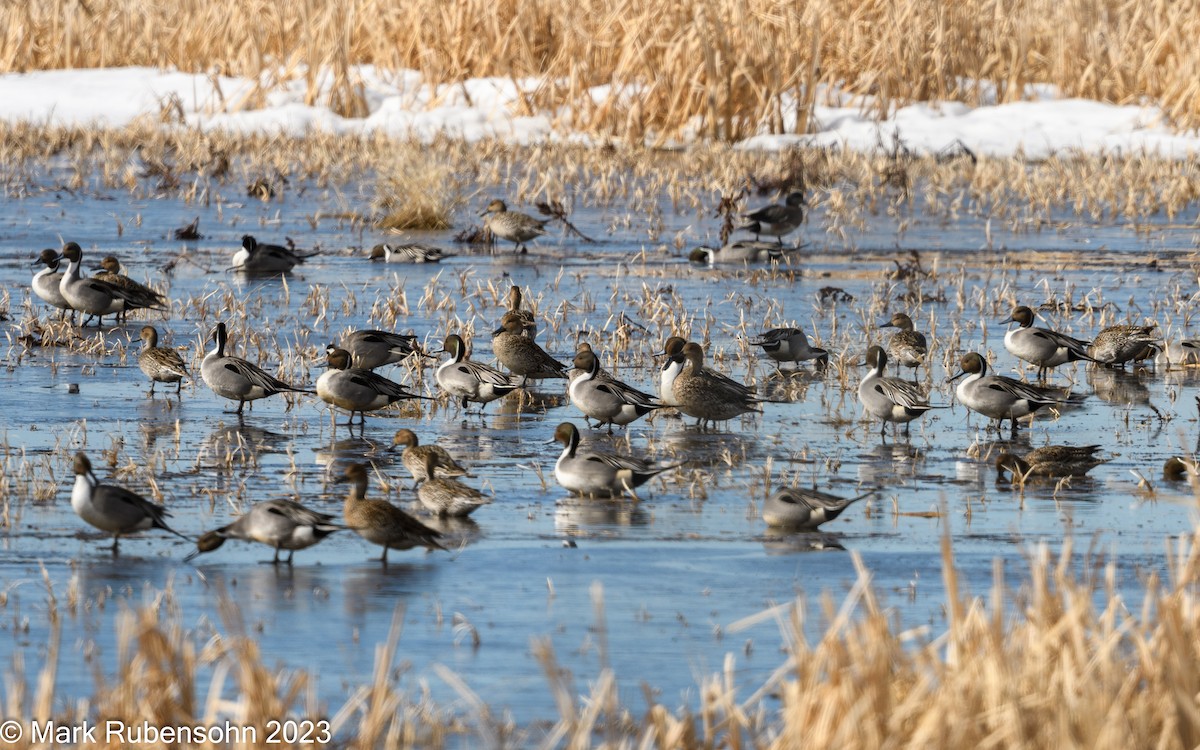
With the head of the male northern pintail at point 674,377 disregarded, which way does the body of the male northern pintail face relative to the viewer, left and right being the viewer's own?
facing to the left of the viewer

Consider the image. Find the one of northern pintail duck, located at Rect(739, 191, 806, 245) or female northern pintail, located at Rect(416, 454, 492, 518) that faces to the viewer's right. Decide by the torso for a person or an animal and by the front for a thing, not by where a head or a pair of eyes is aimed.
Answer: the northern pintail duck

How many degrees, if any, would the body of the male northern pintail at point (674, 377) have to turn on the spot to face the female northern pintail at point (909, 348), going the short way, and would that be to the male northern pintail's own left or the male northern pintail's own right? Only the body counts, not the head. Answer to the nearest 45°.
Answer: approximately 135° to the male northern pintail's own right

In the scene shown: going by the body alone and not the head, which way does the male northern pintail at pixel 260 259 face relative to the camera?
to the viewer's left

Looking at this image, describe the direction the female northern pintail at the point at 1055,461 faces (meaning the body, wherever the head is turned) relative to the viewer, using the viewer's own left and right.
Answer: facing to the left of the viewer

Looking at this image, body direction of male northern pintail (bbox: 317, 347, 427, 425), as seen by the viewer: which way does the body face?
to the viewer's left

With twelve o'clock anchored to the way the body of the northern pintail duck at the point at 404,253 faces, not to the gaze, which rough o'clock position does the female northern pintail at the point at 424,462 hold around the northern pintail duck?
The female northern pintail is roughly at 9 o'clock from the northern pintail duck.

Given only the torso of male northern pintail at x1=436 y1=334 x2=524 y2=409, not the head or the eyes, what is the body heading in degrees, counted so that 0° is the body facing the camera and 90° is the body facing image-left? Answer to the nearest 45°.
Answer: approximately 90°

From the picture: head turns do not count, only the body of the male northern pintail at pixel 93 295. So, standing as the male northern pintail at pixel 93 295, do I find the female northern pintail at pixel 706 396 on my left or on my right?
on my left

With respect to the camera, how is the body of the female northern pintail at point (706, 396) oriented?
to the viewer's left

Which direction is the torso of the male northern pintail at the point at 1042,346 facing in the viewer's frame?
to the viewer's left

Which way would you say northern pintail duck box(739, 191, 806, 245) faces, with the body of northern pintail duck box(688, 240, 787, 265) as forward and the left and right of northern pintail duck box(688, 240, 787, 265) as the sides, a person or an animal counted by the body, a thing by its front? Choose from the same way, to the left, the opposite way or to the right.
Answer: the opposite way

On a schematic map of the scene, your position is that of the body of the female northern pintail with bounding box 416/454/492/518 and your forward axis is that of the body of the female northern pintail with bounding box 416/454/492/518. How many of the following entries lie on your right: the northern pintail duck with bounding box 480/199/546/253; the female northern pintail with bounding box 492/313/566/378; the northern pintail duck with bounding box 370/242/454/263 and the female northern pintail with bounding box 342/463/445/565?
3

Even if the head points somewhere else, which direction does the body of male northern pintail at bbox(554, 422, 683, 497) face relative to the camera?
to the viewer's left

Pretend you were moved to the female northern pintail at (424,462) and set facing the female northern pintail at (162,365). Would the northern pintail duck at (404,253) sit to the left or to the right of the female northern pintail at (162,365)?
right
